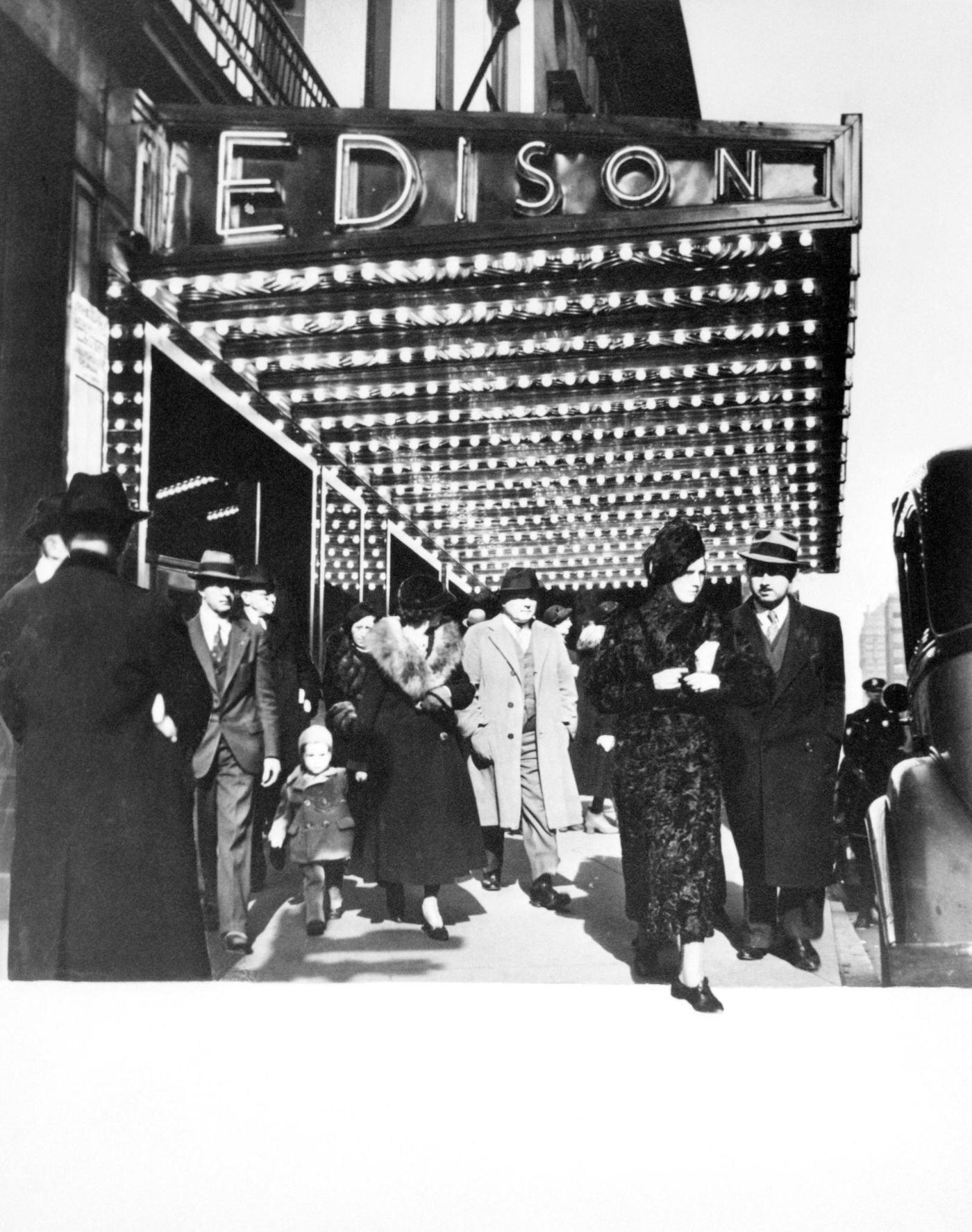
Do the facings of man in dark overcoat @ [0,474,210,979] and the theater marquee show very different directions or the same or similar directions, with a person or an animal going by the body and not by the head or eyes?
very different directions

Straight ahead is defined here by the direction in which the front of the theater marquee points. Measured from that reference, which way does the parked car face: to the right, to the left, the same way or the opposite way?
the opposite way

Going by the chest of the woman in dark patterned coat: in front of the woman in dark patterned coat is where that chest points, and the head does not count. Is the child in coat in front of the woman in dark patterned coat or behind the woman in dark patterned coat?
behind

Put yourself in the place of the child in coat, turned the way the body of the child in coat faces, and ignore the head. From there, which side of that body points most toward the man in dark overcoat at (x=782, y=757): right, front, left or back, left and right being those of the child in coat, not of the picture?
left

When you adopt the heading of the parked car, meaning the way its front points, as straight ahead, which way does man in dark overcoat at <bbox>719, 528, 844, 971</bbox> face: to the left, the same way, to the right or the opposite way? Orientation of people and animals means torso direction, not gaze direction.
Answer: the opposite way

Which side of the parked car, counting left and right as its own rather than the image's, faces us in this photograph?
back

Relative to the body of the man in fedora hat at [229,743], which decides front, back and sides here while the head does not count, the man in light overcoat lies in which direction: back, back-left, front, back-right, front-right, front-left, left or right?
left

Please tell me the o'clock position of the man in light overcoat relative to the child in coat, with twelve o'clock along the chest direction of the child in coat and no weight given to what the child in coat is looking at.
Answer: The man in light overcoat is roughly at 9 o'clock from the child in coat.

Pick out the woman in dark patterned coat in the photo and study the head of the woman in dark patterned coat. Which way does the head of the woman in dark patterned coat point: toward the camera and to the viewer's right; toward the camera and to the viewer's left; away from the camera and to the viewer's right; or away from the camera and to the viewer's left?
toward the camera and to the viewer's right

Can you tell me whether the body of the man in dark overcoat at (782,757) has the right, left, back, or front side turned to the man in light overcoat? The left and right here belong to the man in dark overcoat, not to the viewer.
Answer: right

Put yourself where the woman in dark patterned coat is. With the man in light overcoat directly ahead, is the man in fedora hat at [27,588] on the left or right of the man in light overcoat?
left

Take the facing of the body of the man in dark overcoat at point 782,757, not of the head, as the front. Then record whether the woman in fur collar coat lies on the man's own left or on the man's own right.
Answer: on the man's own right
